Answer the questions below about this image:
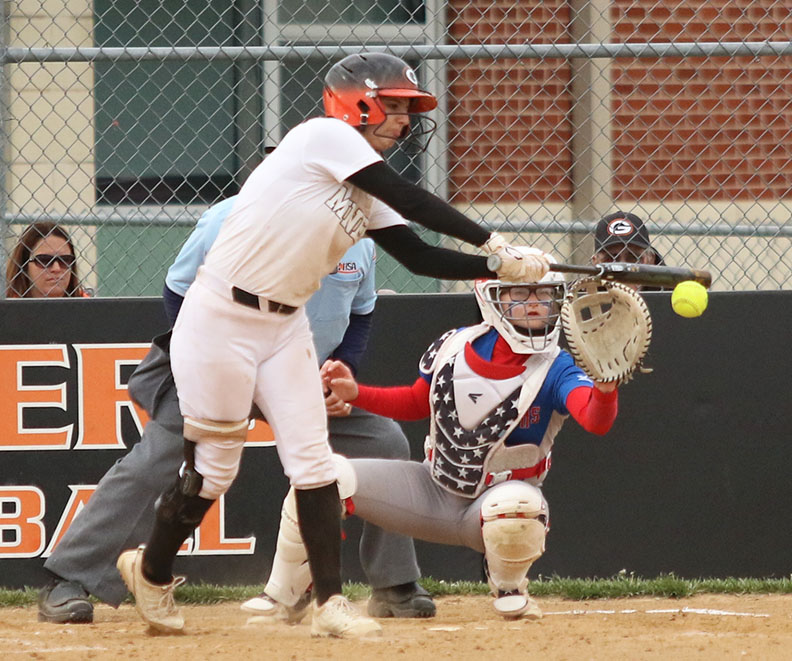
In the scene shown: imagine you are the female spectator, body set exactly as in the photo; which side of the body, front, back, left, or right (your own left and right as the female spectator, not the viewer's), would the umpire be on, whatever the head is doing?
front

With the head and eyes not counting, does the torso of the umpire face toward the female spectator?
no

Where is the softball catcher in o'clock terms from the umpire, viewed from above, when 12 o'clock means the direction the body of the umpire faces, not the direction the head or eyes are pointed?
The softball catcher is roughly at 10 o'clock from the umpire.

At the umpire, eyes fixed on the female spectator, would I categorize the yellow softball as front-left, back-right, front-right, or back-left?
back-right

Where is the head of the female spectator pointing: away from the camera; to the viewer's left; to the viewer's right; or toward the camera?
toward the camera

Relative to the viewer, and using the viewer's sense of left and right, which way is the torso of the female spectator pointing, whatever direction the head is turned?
facing the viewer and to the right of the viewer

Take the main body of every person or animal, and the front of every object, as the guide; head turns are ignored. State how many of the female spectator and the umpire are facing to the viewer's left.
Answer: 0

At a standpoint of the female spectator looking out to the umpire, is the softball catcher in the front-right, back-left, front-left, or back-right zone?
front-left

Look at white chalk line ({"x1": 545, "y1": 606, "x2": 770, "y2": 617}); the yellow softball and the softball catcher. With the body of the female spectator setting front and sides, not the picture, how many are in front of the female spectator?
3

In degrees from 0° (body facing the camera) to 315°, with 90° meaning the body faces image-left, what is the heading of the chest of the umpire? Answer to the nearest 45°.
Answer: approximately 0°
